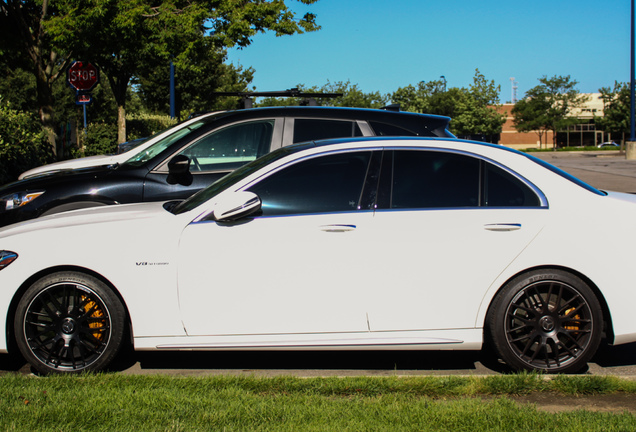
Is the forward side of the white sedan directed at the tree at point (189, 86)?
no

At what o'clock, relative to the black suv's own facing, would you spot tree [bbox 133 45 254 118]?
The tree is roughly at 3 o'clock from the black suv.

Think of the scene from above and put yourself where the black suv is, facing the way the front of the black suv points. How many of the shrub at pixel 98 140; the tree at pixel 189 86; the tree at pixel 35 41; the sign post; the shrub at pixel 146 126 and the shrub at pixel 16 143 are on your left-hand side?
0

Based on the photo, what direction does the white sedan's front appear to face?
to the viewer's left

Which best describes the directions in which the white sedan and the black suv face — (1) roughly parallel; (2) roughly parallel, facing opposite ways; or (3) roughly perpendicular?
roughly parallel

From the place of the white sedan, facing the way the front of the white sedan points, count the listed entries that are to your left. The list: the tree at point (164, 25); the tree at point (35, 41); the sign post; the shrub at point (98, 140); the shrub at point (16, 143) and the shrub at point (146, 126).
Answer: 0

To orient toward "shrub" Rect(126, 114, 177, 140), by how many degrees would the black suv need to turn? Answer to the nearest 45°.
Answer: approximately 90° to its right

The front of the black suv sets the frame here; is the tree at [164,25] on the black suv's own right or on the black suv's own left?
on the black suv's own right

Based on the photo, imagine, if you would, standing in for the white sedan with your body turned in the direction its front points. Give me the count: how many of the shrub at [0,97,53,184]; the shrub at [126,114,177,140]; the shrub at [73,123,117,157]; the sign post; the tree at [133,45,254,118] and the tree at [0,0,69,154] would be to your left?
0

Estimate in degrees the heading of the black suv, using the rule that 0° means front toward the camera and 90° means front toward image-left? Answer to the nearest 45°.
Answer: approximately 90°

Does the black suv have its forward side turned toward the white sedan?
no

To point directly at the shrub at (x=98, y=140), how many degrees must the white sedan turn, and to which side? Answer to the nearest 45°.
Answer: approximately 90° to its right

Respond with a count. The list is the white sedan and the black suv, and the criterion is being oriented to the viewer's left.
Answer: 2

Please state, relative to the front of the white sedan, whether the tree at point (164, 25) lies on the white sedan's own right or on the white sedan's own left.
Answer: on the white sedan's own right
